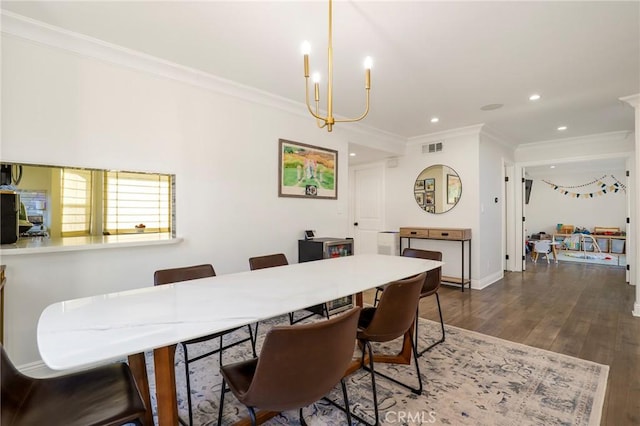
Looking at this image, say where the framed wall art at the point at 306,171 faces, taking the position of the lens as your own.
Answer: facing the viewer and to the right of the viewer

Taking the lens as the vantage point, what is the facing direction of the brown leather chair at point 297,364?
facing away from the viewer and to the left of the viewer

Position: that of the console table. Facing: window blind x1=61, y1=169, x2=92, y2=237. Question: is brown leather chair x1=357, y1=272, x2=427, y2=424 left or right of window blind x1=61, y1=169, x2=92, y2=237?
left

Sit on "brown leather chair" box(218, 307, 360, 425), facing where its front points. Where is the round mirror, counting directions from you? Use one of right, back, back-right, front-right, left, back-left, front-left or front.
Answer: right

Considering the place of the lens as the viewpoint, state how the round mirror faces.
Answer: facing the viewer

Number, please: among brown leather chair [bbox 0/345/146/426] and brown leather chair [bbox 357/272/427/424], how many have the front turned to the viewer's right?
1

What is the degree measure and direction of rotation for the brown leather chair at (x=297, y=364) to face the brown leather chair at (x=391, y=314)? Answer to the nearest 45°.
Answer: approximately 90° to its right

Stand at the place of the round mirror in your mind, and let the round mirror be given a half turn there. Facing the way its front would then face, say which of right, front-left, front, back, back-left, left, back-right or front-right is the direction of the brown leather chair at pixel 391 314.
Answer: back

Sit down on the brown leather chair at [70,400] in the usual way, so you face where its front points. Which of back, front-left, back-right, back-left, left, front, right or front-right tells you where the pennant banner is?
front

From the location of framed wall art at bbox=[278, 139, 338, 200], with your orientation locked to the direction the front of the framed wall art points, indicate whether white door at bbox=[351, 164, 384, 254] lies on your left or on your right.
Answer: on your left

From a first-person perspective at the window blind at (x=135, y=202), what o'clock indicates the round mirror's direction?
The round mirror is roughly at 9 o'clock from the window blind.

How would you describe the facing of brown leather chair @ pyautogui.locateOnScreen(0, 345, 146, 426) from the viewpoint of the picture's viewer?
facing to the right of the viewer

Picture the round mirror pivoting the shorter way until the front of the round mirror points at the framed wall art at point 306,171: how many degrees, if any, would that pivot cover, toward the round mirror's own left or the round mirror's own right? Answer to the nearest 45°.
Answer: approximately 45° to the round mirror's own right

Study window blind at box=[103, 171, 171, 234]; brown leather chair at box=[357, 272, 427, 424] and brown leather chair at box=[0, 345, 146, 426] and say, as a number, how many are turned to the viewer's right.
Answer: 1

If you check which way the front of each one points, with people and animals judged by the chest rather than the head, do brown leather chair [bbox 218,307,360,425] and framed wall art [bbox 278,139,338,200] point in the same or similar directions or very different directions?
very different directions
